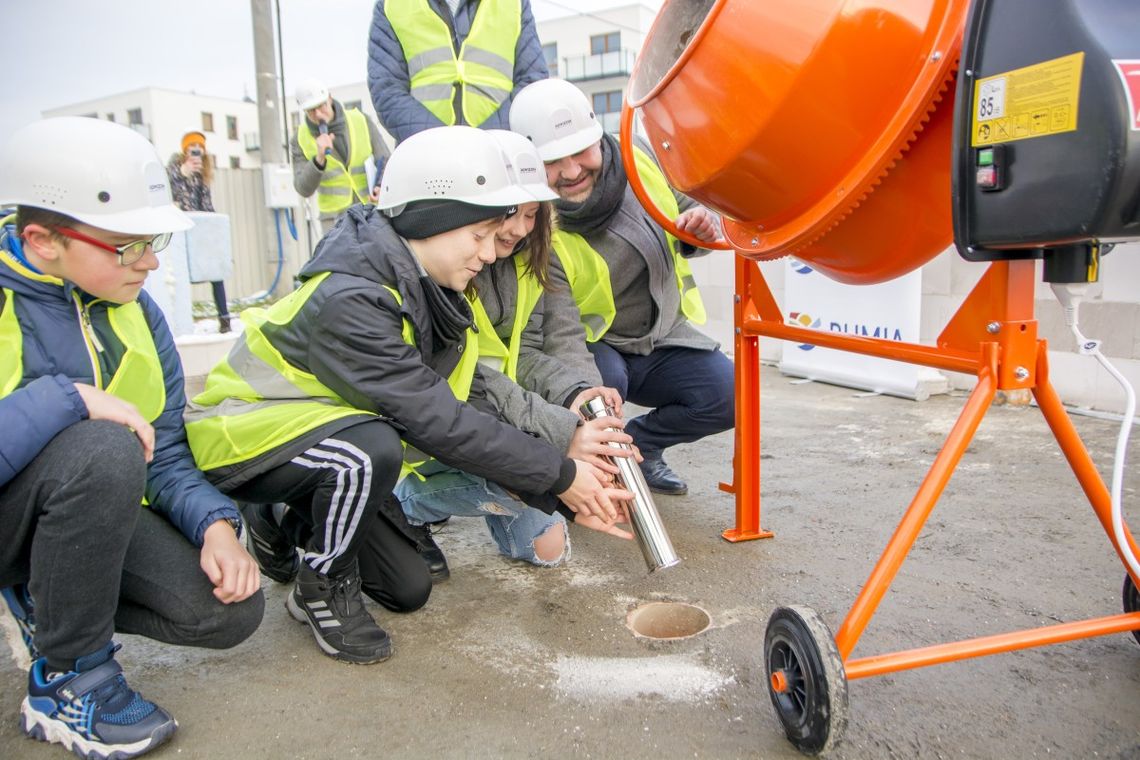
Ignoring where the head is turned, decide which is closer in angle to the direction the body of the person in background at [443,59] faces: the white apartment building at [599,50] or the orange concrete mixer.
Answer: the orange concrete mixer

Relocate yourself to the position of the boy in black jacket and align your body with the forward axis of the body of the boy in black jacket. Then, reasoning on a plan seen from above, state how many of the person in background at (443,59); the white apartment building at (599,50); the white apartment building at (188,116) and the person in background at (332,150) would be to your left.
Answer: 4

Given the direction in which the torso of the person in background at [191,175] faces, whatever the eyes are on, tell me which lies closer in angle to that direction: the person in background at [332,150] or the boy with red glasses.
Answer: the boy with red glasses

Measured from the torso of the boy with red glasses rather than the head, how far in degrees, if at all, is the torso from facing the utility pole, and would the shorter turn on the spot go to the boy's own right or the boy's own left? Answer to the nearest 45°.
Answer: approximately 135° to the boy's own left

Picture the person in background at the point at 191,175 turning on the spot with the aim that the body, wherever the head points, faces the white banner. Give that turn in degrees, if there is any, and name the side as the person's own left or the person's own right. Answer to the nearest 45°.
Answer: approximately 45° to the person's own left

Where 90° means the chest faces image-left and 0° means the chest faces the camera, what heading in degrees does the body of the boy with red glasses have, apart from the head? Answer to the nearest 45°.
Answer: approximately 315°

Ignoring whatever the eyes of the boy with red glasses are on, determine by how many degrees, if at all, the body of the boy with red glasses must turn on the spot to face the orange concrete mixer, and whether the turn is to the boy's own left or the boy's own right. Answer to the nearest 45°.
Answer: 0° — they already face it

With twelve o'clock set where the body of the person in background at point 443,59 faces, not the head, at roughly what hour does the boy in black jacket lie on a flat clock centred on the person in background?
The boy in black jacket is roughly at 12 o'clock from the person in background.

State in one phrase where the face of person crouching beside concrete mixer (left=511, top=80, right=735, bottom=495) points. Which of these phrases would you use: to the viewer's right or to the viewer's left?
to the viewer's left

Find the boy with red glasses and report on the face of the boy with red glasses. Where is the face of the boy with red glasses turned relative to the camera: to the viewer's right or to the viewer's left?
to the viewer's right

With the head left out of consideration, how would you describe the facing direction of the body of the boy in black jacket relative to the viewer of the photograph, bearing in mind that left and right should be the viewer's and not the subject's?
facing to the right of the viewer
